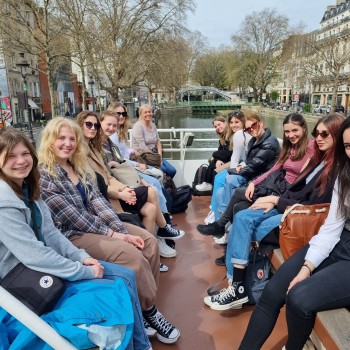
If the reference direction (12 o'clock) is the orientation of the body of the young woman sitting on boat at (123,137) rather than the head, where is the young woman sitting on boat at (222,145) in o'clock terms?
the young woman sitting on boat at (222,145) is roughly at 10 o'clock from the young woman sitting on boat at (123,137).

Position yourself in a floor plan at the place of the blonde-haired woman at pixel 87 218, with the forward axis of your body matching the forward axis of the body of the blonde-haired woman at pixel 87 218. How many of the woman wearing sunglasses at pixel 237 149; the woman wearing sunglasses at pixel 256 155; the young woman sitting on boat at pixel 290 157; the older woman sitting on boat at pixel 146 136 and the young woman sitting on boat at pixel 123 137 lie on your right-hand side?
0

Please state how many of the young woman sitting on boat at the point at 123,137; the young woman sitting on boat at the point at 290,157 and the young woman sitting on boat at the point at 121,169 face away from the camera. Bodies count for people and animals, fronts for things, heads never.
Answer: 0

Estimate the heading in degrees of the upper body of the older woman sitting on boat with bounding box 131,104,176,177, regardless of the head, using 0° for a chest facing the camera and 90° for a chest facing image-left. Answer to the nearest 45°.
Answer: approximately 315°

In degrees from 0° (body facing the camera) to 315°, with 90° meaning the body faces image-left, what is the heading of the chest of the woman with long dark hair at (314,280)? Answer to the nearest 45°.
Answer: approximately 45°

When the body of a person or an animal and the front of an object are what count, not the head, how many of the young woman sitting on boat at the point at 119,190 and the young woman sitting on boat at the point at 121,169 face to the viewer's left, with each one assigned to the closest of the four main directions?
0

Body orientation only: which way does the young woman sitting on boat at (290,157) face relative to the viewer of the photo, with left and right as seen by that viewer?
facing the viewer and to the left of the viewer

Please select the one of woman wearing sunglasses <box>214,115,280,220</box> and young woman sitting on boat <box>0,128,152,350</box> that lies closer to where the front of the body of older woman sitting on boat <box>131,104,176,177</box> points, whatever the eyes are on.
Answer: the woman wearing sunglasses

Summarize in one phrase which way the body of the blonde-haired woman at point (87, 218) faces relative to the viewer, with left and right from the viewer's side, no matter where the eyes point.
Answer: facing the viewer and to the right of the viewer

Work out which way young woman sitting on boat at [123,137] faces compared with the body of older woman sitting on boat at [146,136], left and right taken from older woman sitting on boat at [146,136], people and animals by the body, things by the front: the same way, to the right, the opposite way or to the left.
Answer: the same way

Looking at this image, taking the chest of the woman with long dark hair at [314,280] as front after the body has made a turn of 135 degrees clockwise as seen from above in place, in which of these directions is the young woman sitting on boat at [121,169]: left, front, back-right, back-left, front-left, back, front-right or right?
front-left

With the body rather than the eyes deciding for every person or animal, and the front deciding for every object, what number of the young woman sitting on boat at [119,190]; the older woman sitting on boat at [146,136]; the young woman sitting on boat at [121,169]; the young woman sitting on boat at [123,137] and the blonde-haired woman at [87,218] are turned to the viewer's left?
0

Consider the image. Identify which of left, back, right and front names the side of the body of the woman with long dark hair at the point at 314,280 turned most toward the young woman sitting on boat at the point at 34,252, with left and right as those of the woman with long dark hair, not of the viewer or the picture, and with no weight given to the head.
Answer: front

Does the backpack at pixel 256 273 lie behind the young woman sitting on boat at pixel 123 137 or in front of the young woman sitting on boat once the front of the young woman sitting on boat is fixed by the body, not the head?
in front

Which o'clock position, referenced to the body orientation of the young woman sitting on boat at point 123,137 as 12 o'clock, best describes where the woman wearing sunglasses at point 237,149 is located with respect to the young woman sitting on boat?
The woman wearing sunglasses is roughly at 11 o'clock from the young woman sitting on boat.

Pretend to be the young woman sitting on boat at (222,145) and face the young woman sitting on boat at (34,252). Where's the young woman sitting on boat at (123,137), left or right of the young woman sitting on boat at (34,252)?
right

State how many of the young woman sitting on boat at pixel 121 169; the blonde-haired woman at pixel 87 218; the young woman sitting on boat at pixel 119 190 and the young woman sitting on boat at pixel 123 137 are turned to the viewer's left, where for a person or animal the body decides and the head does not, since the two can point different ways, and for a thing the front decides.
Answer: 0

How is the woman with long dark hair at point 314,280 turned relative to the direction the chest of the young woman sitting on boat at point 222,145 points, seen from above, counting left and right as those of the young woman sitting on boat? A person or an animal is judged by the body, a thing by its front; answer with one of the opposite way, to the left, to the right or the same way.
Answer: the same way
